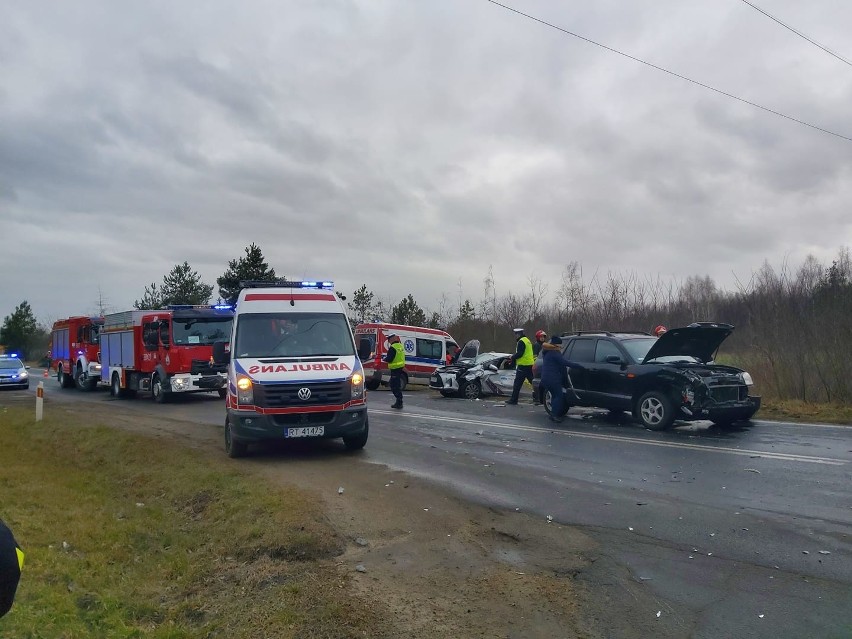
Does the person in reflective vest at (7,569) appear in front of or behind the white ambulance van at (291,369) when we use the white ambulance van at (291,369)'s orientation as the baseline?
in front

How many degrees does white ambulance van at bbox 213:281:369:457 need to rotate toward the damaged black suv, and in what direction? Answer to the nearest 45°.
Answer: approximately 90° to its left

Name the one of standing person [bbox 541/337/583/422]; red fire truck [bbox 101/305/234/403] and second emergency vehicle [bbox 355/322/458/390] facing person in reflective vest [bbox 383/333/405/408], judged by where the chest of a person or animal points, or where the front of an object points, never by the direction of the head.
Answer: the red fire truck

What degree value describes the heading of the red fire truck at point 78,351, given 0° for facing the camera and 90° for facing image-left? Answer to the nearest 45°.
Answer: approximately 315°

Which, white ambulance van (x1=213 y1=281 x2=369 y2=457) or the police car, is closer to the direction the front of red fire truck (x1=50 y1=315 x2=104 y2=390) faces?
the white ambulance van

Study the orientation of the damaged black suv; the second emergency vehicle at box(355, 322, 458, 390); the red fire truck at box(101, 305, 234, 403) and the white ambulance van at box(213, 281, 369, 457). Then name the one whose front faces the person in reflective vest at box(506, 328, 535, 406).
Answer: the red fire truck

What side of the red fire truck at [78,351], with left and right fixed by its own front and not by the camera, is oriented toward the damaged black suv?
front

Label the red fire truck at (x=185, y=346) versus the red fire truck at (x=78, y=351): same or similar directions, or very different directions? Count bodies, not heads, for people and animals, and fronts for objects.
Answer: same or similar directions

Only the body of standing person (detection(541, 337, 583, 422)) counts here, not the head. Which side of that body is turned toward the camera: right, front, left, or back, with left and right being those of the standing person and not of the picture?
right

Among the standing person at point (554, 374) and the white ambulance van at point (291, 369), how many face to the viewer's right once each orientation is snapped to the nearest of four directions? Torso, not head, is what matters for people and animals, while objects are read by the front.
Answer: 1

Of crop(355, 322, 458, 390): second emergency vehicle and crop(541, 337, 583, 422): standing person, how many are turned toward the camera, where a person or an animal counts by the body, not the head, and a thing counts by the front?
0

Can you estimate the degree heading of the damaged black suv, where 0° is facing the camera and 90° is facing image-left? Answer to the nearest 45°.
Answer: approximately 315°

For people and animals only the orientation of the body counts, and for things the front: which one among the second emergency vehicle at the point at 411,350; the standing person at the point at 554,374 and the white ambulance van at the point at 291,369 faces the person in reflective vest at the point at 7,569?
the white ambulance van

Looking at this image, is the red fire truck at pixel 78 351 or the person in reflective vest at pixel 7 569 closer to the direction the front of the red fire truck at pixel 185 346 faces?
the person in reflective vest

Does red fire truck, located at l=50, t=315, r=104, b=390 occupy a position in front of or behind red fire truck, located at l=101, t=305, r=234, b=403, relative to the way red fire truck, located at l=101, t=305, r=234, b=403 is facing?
behind

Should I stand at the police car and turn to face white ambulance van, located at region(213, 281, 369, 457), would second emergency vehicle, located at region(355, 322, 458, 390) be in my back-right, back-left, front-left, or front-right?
front-left

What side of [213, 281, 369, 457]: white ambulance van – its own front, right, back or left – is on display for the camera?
front
